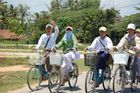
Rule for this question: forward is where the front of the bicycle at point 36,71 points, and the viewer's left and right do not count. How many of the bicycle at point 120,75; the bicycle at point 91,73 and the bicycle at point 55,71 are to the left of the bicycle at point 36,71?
3

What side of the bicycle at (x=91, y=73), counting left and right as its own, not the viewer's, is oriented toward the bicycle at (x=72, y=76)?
right

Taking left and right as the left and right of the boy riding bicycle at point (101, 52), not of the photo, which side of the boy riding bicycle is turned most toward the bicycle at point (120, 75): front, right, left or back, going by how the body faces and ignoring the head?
left

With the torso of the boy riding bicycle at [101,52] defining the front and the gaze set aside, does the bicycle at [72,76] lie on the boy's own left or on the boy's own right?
on the boy's own right

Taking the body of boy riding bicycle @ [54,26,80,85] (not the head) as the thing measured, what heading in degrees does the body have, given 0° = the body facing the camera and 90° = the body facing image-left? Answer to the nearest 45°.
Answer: approximately 45°

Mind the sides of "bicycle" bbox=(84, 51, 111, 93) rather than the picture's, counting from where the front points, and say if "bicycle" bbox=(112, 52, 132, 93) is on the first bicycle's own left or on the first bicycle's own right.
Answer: on the first bicycle's own left
